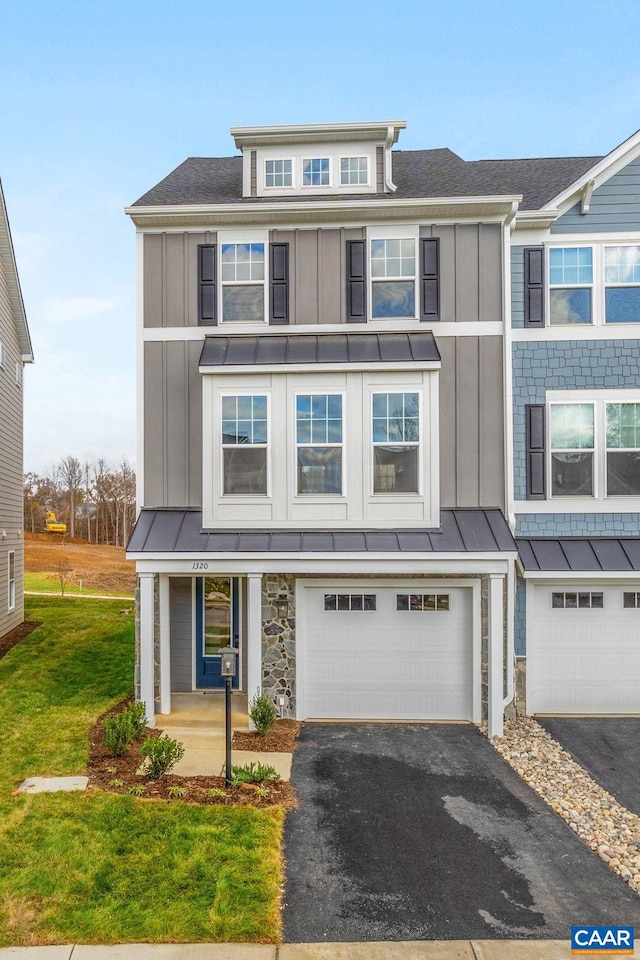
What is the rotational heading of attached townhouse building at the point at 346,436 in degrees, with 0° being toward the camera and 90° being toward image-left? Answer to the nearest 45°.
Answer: approximately 0°

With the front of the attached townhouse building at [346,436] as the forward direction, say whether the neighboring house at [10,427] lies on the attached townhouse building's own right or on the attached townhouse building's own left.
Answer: on the attached townhouse building's own right

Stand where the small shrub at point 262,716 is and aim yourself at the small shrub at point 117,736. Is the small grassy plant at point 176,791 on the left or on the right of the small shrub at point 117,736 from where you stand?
left

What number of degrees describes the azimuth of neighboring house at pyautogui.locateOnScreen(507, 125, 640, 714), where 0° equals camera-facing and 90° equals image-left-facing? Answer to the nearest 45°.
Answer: approximately 0°

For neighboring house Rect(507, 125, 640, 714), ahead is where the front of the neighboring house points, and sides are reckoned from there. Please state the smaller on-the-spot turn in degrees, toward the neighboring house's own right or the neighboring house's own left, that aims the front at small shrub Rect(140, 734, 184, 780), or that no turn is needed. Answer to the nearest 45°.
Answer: approximately 45° to the neighboring house's own right
